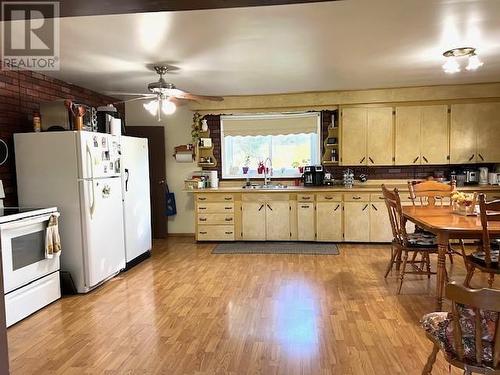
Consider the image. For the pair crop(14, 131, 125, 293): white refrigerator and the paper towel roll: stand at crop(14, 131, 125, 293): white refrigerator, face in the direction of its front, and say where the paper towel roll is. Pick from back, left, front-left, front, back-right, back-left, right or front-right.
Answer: left

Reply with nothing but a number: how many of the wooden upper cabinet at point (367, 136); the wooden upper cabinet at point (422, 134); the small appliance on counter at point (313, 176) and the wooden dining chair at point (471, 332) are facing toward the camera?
3

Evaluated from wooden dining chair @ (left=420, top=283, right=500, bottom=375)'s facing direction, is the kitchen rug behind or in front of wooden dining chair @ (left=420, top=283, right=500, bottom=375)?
in front

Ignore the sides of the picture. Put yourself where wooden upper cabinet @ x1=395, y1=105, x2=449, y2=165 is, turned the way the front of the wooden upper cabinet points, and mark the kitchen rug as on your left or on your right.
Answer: on your right

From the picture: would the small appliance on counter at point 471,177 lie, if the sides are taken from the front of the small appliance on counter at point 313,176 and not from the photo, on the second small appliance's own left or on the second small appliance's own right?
on the second small appliance's own left

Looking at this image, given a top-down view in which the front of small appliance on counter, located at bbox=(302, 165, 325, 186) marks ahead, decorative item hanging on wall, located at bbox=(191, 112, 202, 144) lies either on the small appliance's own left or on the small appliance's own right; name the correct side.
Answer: on the small appliance's own right

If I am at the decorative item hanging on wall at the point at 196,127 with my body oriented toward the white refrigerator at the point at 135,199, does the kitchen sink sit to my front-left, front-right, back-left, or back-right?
back-left

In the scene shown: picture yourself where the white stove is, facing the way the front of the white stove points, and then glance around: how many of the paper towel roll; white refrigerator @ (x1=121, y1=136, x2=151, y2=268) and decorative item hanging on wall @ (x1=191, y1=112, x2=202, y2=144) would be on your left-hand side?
3

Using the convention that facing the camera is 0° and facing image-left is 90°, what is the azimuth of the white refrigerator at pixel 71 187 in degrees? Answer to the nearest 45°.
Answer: approximately 315°

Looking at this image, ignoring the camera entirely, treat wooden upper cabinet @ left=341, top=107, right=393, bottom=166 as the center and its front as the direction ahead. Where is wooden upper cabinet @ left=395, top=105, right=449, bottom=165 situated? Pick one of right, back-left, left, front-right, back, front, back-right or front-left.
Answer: left

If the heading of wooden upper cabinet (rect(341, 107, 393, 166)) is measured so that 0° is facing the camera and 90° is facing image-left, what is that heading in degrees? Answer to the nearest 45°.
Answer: approximately 0°
